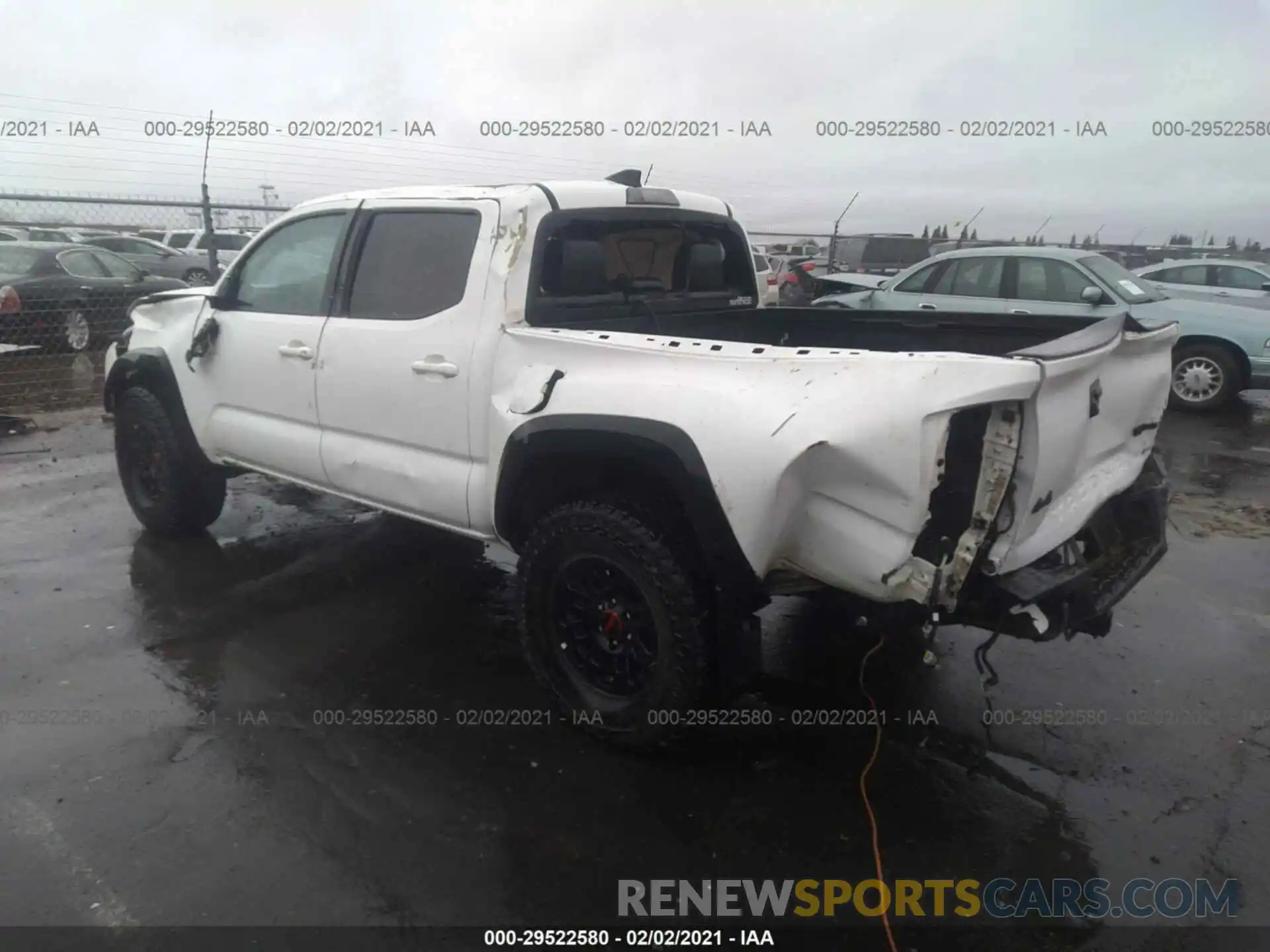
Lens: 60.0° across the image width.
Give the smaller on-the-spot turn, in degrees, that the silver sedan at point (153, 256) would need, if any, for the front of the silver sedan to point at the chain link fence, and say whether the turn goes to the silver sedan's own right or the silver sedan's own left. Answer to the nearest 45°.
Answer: approximately 90° to the silver sedan's own right

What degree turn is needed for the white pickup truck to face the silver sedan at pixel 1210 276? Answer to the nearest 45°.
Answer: approximately 90° to its right

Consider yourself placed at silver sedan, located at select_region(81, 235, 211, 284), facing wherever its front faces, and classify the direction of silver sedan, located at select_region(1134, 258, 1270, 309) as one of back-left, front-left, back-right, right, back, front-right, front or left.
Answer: front-right

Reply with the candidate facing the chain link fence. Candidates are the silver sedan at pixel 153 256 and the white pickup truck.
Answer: the white pickup truck

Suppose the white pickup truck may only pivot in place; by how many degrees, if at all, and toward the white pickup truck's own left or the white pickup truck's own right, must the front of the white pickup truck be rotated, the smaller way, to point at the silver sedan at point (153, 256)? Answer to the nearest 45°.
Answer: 0° — it already faces it

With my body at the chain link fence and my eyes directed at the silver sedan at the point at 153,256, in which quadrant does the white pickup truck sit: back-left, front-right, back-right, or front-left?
back-right

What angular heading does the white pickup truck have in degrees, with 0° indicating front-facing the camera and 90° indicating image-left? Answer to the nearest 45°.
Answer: approximately 135°

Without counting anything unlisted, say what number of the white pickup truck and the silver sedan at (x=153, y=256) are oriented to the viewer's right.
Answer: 1

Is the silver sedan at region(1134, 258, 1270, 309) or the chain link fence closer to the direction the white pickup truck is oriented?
the chain link fence

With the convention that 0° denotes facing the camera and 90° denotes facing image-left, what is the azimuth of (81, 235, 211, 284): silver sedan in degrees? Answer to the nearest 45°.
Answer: approximately 270°

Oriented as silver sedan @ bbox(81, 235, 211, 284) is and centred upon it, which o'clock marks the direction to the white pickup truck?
The white pickup truck is roughly at 3 o'clock from the silver sedan.
